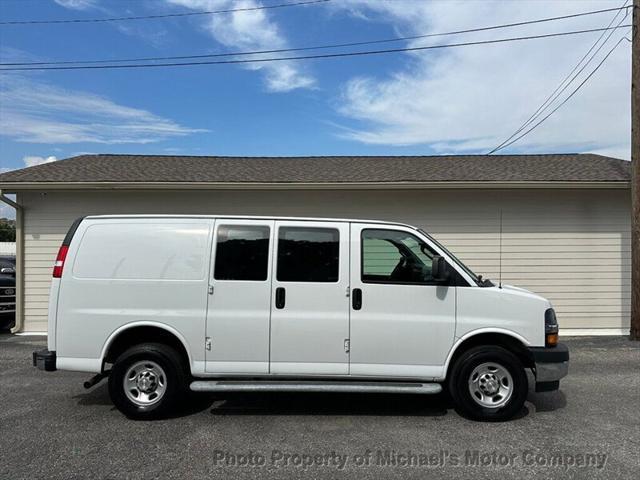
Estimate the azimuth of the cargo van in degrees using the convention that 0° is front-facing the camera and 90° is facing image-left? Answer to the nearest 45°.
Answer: approximately 270°

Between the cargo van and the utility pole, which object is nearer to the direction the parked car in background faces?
the cargo van

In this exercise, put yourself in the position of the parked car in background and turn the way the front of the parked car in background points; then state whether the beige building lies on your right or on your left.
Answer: on your left

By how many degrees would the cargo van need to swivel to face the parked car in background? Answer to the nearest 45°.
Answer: approximately 135° to its left

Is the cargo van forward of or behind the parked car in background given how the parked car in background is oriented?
forward

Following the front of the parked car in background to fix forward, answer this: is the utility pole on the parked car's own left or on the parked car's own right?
on the parked car's own left

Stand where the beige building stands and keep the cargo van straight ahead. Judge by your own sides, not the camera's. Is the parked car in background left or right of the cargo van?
right

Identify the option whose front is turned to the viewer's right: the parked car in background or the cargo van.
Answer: the cargo van

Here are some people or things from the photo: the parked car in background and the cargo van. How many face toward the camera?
1

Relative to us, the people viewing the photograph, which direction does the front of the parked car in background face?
facing the viewer

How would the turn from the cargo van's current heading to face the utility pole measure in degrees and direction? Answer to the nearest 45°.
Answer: approximately 45° to its left
